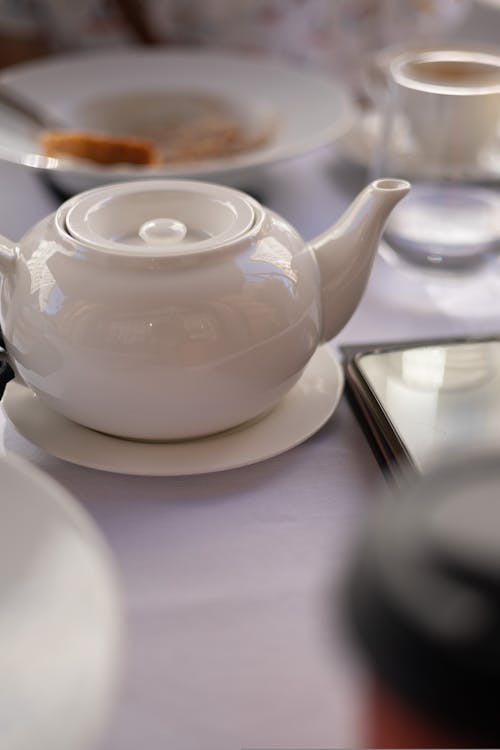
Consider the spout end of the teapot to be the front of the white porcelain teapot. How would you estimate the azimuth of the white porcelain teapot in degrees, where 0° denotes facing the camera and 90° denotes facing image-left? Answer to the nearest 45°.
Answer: approximately 270°
